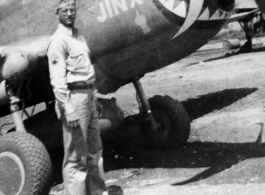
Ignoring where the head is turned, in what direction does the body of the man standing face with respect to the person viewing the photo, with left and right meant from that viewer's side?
facing the viewer and to the right of the viewer
